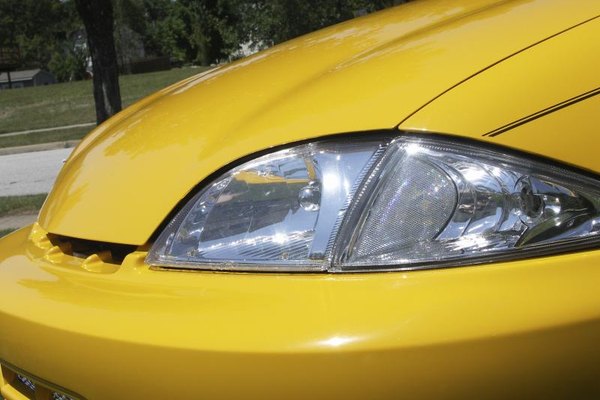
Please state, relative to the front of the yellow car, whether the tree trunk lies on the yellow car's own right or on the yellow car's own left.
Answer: on the yellow car's own right

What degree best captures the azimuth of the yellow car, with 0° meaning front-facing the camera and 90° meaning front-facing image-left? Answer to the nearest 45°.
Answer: approximately 45°
